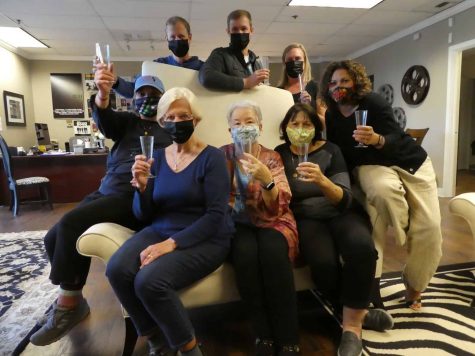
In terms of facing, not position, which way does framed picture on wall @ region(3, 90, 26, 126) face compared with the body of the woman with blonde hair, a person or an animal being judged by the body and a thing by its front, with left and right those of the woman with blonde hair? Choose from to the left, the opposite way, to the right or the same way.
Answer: to the left

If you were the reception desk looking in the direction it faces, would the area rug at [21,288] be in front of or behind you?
in front

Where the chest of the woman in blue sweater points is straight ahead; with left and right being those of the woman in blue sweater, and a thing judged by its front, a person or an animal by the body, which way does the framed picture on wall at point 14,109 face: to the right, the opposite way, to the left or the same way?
to the left

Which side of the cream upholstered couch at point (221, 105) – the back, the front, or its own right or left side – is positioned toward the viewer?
front

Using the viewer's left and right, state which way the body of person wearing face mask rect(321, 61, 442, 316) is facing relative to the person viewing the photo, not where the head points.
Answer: facing the viewer and to the left of the viewer

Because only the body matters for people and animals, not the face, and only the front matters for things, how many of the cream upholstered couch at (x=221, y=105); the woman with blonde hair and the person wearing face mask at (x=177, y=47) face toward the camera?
3

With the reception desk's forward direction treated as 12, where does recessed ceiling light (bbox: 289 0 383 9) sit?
The recessed ceiling light is roughly at 10 o'clock from the reception desk.

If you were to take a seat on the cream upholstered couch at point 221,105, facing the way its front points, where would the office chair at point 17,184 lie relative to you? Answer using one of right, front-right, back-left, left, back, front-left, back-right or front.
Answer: back-right

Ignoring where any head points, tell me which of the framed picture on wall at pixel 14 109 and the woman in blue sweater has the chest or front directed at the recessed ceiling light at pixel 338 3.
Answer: the framed picture on wall

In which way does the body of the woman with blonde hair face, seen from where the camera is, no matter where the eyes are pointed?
toward the camera
